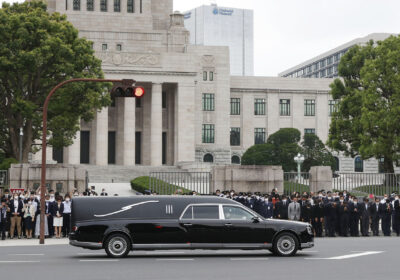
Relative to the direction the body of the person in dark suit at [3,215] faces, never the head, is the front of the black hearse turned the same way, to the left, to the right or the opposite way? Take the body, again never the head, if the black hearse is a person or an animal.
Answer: to the left

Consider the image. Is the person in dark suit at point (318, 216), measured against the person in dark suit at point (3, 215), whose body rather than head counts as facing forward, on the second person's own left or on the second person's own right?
on the second person's own left

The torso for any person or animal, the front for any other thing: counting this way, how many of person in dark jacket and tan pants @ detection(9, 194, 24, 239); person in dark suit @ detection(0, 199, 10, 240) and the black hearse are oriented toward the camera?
2

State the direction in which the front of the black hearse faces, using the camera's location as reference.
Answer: facing to the right of the viewer

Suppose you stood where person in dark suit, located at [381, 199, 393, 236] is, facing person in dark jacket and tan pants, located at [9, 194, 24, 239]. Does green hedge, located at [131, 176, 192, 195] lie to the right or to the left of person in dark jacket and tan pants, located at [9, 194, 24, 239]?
right

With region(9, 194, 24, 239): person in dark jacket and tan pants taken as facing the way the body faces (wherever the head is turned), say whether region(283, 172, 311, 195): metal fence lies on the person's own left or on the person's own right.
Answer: on the person's own left

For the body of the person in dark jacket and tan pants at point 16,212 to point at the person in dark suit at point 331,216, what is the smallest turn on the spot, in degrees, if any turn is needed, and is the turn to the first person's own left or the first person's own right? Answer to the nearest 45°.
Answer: approximately 90° to the first person's own left

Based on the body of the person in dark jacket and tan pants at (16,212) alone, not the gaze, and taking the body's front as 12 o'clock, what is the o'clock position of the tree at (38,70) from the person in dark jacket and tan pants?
The tree is roughly at 6 o'clock from the person in dark jacket and tan pants.

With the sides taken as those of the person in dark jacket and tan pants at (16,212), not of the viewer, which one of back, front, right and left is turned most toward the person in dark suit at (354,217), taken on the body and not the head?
left

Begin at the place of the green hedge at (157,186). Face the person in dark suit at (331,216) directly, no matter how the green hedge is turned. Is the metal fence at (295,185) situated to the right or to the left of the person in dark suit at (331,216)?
left

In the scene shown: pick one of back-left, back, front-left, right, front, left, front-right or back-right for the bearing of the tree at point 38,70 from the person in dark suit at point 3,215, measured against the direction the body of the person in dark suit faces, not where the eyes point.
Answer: back

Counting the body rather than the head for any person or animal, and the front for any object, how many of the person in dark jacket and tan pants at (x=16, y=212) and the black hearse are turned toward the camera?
1

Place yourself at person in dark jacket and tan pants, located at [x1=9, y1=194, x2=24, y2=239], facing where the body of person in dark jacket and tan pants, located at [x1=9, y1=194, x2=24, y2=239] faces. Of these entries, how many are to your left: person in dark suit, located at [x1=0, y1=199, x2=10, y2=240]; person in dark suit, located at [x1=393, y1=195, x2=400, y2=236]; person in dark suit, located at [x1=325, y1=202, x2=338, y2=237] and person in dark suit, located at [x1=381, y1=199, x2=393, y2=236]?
3
